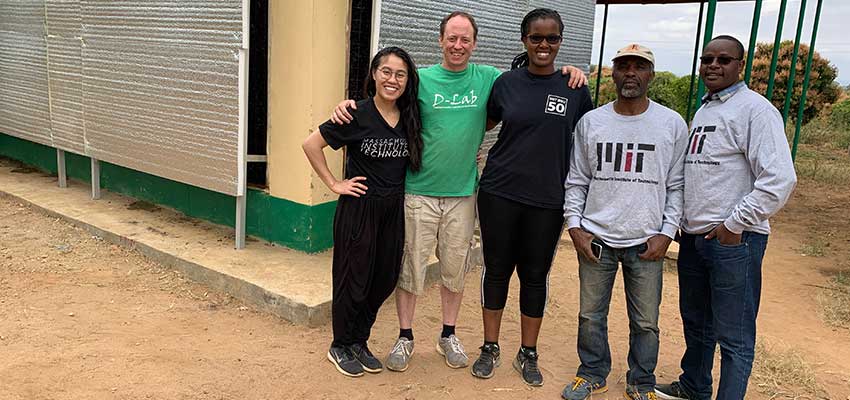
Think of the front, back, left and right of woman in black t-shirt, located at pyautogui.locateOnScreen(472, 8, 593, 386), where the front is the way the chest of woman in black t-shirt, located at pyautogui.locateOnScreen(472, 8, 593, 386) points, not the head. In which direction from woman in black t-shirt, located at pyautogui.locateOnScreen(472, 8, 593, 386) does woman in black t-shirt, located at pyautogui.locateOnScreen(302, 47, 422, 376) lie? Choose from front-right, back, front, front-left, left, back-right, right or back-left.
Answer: right

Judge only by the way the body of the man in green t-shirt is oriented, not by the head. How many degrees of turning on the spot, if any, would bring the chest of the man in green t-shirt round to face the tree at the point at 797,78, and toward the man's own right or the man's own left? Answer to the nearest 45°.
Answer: approximately 135° to the man's own left

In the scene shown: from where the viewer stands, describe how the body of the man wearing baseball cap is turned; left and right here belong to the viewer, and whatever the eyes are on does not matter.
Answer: facing the viewer

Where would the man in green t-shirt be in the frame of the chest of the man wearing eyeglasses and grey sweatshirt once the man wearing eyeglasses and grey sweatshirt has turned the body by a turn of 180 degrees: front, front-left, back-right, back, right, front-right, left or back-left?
back-left

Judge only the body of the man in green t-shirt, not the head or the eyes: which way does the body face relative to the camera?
toward the camera

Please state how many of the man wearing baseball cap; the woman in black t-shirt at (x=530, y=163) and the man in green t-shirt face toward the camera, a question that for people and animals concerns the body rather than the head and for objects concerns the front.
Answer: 3

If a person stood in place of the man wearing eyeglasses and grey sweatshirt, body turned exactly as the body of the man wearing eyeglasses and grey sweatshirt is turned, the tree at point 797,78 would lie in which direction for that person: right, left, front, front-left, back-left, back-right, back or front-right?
back-right
